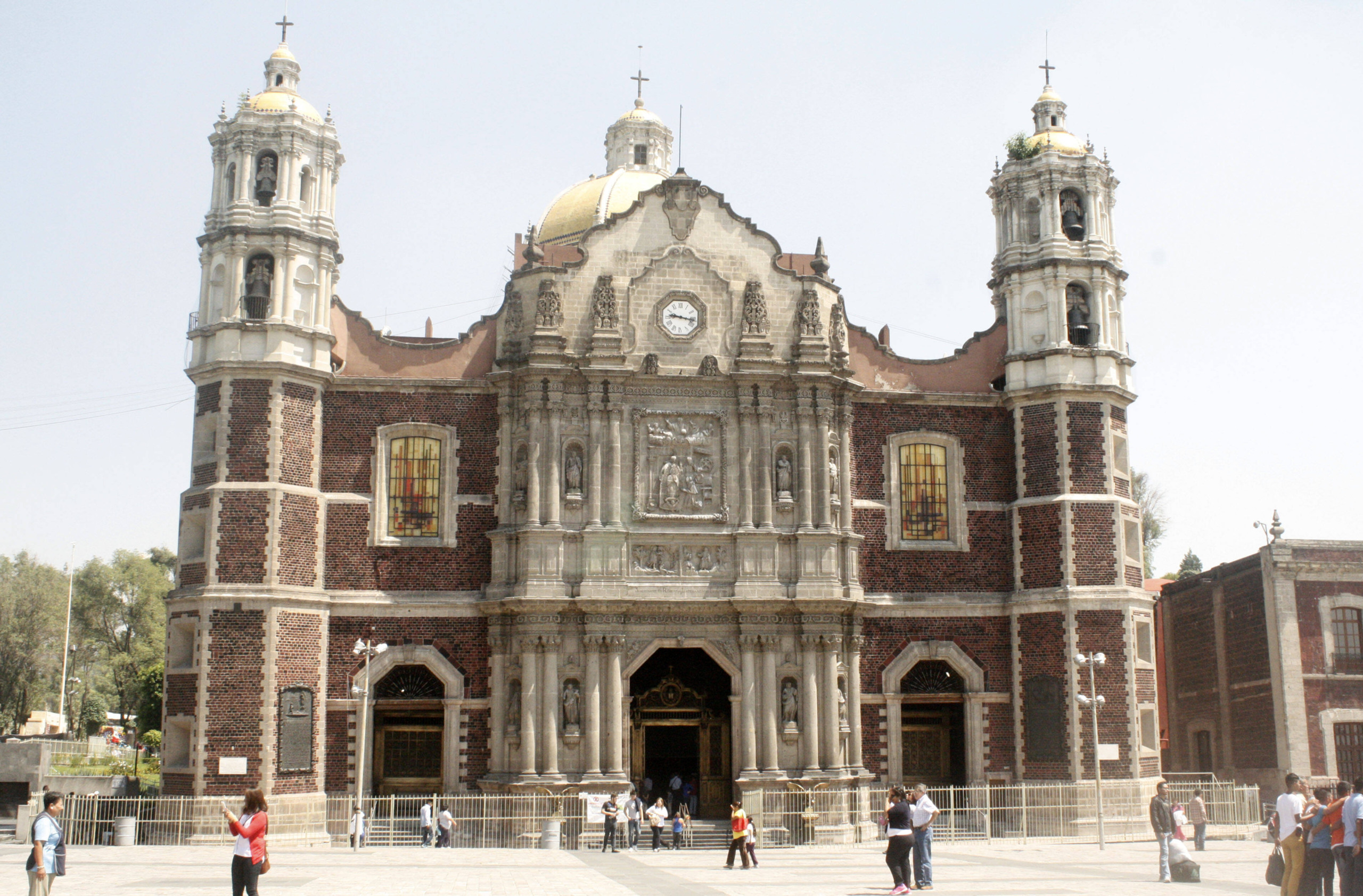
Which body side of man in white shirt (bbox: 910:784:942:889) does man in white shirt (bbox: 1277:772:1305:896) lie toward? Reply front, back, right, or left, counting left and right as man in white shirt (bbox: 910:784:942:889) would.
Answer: left

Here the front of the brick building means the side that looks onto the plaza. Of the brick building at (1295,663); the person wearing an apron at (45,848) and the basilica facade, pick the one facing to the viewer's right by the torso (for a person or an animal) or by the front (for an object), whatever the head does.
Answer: the person wearing an apron

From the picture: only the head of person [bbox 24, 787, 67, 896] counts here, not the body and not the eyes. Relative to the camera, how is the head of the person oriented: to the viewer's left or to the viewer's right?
to the viewer's right

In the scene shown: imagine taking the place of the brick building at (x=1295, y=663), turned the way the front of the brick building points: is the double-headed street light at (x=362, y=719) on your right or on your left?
on your right

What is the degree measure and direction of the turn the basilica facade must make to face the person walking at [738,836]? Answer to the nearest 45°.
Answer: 0° — it already faces them

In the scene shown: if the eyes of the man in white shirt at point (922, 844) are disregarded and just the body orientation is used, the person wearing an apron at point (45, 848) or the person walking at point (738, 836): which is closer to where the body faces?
the person wearing an apron

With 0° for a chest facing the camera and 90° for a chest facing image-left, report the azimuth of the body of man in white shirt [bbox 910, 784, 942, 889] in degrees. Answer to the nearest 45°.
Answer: approximately 45°
